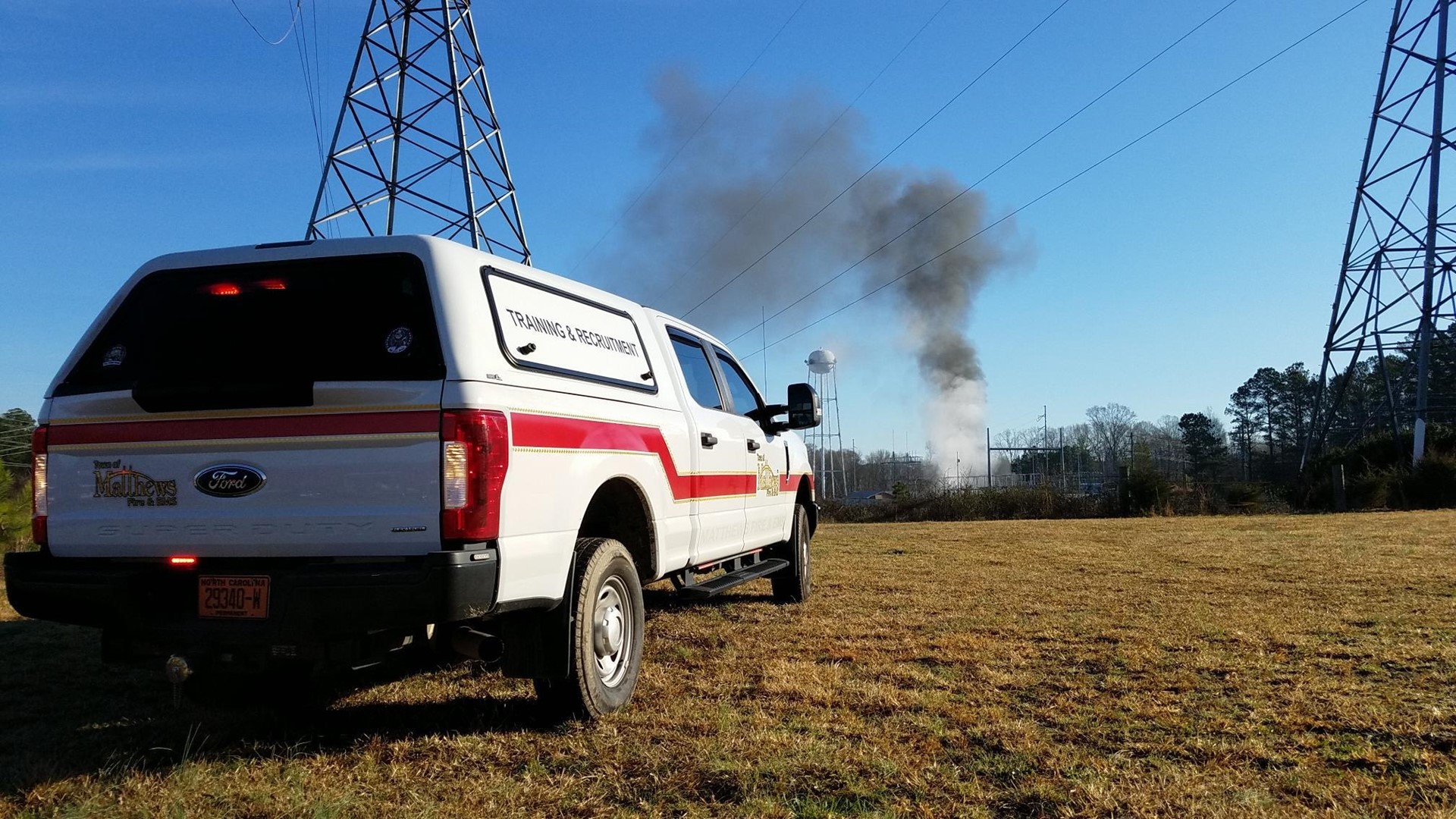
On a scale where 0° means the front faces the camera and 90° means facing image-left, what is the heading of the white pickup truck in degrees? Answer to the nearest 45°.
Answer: approximately 225°
